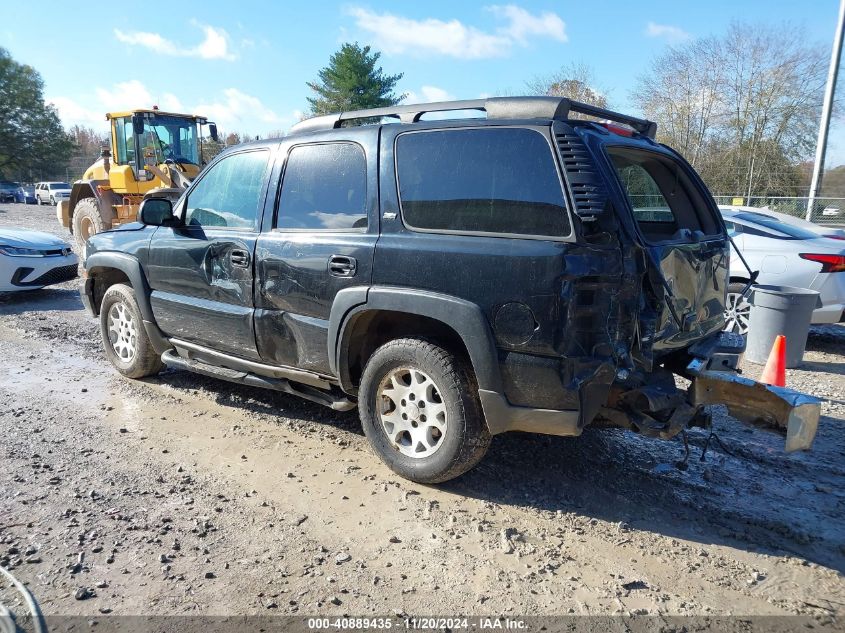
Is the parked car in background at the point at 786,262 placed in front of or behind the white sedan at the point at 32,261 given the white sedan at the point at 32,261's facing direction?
in front

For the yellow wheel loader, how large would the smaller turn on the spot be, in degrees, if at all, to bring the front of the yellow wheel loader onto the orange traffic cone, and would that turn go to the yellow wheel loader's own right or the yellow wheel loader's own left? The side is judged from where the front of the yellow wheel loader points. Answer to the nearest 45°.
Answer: approximately 45° to the yellow wheel loader's own right

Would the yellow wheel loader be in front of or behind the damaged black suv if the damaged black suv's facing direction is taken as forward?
in front

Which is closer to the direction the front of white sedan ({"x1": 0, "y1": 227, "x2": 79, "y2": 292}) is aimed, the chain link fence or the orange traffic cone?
the orange traffic cone

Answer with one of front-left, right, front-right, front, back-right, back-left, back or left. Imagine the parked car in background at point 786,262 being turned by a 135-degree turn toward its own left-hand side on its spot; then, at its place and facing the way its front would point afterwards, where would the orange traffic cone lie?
front

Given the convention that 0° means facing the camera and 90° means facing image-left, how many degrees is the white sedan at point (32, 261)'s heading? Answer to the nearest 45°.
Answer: approximately 315°

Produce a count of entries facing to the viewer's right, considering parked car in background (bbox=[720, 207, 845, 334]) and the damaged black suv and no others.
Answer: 0

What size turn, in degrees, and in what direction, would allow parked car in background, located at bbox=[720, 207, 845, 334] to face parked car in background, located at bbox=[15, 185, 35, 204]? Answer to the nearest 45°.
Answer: approximately 45° to its left

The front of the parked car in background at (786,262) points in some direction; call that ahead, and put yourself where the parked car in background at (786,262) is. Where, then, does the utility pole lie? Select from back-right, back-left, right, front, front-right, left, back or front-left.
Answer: front-right

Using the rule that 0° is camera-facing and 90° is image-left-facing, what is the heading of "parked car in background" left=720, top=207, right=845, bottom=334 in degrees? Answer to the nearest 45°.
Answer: approximately 135°

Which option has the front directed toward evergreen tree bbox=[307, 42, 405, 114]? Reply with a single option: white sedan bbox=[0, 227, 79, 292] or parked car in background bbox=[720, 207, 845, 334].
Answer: the parked car in background

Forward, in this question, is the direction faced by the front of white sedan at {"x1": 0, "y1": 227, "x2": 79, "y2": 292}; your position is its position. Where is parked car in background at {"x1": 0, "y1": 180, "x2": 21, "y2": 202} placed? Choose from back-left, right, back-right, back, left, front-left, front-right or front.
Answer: back-left

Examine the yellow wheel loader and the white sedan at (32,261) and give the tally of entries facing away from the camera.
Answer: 0

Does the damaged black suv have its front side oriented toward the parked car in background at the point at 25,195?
yes
